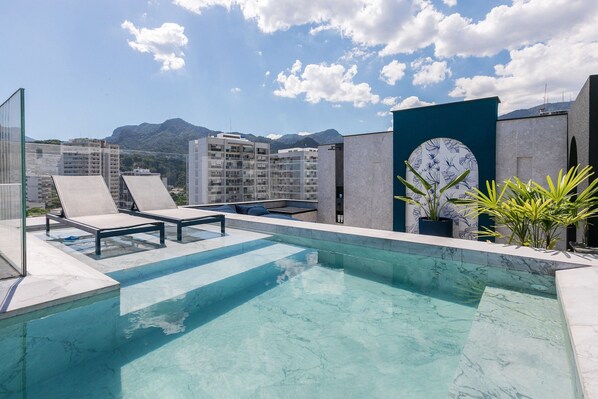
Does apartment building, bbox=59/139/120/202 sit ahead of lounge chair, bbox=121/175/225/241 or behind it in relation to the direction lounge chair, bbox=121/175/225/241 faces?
behind

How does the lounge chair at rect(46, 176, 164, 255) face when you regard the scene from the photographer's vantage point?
facing the viewer and to the right of the viewer

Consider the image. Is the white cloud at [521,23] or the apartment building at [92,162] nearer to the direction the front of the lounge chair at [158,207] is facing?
the white cloud

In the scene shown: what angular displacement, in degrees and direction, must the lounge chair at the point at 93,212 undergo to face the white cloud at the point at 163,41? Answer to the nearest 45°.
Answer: approximately 135° to its left

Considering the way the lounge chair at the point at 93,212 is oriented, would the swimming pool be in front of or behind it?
in front

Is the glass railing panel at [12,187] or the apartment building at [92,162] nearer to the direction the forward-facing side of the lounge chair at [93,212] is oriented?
the glass railing panel

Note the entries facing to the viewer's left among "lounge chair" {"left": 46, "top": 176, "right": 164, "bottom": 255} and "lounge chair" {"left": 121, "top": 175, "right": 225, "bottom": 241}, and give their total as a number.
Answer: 0

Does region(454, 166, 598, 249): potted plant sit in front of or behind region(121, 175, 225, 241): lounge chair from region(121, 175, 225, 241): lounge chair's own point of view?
in front

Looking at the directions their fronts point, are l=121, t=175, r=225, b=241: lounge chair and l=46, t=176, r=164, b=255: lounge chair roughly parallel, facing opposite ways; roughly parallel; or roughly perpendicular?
roughly parallel

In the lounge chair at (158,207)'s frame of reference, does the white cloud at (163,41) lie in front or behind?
behind

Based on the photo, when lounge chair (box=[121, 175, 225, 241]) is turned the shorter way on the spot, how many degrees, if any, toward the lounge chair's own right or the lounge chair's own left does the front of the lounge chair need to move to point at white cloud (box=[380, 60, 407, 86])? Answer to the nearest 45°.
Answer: approximately 90° to the lounge chair's own left

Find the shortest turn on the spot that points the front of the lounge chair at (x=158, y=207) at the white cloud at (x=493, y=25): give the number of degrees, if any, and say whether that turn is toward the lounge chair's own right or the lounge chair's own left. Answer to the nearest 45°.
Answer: approximately 45° to the lounge chair's own left
